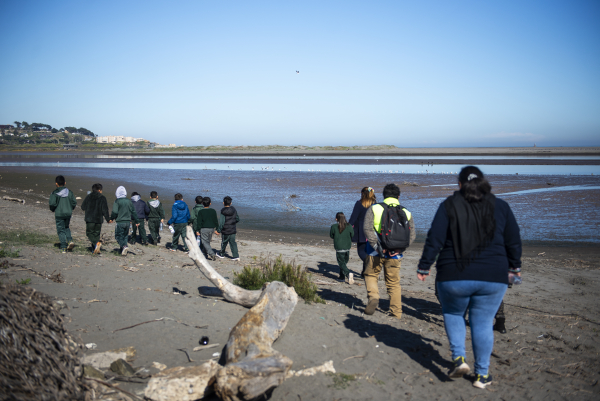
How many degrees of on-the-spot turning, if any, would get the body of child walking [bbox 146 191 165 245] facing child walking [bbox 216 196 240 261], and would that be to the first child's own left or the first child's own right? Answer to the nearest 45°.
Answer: approximately 135° to the first child's own right

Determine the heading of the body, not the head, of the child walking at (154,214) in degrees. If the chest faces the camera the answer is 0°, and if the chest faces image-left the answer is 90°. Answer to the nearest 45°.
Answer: approximately 180°

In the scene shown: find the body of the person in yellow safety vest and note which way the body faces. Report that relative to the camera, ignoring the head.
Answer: away from the camera

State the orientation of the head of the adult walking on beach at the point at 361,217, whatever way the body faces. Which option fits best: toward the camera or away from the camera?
away from the camera

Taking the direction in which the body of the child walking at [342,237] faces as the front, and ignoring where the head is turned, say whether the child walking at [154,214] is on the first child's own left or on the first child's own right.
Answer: on the first child's own left

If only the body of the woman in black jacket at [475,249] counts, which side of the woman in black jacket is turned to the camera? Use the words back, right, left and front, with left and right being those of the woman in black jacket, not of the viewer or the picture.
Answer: back

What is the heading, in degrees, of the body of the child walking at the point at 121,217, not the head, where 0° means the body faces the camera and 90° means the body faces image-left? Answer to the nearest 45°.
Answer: approximately 180°

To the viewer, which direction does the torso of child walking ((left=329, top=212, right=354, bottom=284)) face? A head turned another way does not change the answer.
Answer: away from the camera
